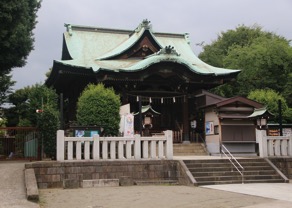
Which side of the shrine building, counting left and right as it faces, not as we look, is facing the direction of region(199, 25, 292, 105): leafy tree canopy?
left

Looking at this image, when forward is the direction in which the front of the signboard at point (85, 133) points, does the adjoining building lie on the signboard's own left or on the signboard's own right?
on the signboard's own left

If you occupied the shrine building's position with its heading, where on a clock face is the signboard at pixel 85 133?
The signboard is roughly at 2 o'clock from the shrine building.

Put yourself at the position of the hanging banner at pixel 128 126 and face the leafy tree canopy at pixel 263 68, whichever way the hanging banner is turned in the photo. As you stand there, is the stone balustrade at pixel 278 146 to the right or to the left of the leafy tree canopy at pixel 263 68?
right

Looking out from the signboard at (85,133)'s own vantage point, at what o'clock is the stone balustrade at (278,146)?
The stone balustrade is roughly at 9 o'clock from the signboard.

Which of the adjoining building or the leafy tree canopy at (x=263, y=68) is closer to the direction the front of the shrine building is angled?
the adjoining building

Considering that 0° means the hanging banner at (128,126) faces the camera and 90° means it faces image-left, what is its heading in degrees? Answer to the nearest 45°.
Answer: approximately 0°

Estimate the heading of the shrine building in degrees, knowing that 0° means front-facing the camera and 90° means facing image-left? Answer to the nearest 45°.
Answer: approximately 315°

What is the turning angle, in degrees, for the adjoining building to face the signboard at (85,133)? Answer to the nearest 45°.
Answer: approximately 45° to its right

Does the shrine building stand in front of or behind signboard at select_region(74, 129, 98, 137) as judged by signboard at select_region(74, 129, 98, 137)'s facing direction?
behind
